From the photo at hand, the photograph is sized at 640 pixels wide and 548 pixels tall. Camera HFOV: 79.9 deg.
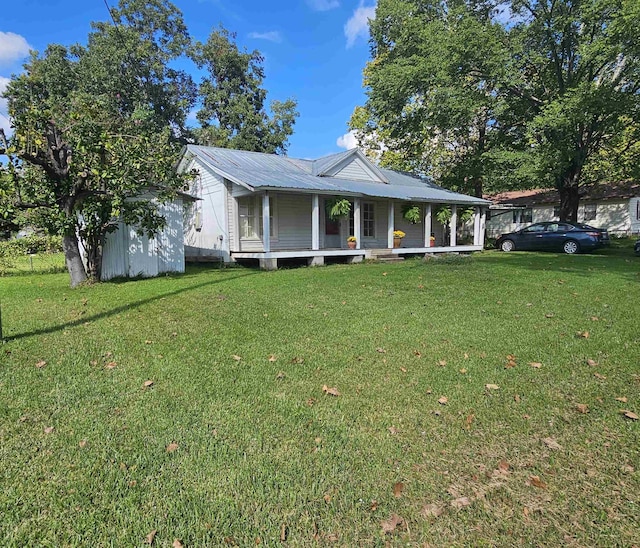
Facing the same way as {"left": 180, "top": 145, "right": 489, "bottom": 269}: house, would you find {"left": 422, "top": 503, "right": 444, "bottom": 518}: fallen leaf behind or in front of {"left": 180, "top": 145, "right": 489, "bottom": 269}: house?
in front

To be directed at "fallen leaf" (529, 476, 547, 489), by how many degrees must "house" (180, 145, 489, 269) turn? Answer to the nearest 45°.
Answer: approximately 45° to its right

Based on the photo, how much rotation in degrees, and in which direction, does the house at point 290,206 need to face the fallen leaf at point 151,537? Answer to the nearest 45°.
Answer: approximately 45° to its right

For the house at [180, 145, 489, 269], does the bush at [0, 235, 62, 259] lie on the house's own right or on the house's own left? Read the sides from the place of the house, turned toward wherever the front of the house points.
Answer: on the house's own right

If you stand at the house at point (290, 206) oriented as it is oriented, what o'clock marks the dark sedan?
The dark sedan is roughly at 10 o'clock from the house.

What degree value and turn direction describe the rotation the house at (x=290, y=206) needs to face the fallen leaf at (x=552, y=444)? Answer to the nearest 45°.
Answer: approximately 45° to its right

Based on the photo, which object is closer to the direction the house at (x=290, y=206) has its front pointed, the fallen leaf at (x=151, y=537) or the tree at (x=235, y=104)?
the fallen leaf

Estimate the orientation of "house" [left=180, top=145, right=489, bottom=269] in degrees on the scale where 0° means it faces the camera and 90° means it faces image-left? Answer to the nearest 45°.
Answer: approximately 315°

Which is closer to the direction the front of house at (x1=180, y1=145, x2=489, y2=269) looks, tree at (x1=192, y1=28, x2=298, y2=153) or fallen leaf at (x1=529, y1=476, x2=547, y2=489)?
the fallen leaf

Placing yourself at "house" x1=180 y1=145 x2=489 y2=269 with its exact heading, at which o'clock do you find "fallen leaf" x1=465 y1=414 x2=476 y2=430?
The fallen leaf is roughly at 1 o'clock from the house.

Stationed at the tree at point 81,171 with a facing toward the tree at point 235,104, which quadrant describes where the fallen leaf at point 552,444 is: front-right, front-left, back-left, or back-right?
back-right

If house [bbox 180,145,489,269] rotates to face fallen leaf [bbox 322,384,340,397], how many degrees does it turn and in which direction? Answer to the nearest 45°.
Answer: approximately 45° to its right

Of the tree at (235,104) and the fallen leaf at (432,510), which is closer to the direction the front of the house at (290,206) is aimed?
the fallen leaf
